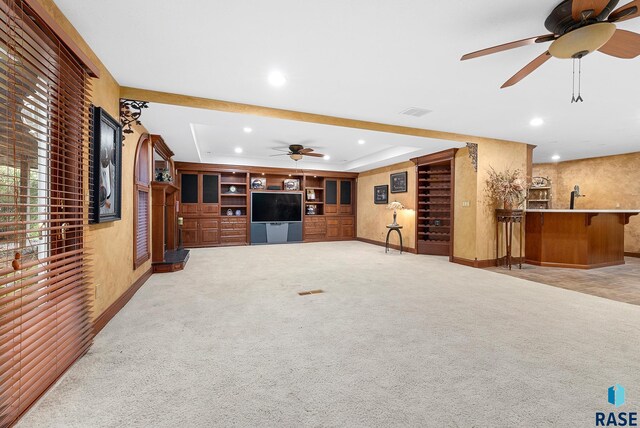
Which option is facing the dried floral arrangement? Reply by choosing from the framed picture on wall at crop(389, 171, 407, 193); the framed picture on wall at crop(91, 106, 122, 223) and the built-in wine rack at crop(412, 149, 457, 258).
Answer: the framed picture on wall at crop(91, 106, 122, 223)

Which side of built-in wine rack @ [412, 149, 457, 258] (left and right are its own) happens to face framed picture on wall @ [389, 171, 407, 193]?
right

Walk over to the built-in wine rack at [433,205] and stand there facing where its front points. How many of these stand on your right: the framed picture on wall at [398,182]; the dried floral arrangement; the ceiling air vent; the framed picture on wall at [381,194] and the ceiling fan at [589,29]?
2

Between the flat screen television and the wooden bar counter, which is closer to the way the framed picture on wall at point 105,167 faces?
the wooden bar counter

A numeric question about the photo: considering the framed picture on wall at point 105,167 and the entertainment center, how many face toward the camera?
1

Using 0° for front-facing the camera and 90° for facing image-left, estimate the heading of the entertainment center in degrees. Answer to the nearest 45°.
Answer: approximately 0°

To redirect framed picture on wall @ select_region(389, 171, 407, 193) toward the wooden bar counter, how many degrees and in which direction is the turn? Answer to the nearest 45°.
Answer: approximately 90° to its left

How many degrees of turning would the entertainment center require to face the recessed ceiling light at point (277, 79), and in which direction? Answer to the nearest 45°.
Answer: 0° — it already faces it

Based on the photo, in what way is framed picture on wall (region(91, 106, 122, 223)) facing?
to the viewer's right

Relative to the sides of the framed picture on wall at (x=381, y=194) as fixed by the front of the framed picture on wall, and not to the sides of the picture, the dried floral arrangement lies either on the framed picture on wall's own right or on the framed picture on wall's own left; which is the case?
on the framed picture on wall's own left

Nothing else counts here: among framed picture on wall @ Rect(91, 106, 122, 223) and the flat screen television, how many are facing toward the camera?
1

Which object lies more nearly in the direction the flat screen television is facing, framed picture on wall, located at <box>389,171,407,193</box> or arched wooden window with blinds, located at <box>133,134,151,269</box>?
the arched wooden window with blinds

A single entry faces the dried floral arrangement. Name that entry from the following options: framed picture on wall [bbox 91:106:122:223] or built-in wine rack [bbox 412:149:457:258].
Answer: the framed picture on wall

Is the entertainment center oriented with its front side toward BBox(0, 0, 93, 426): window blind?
yes

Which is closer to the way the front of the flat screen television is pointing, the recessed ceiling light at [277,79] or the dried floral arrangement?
the recessed ceiling light
